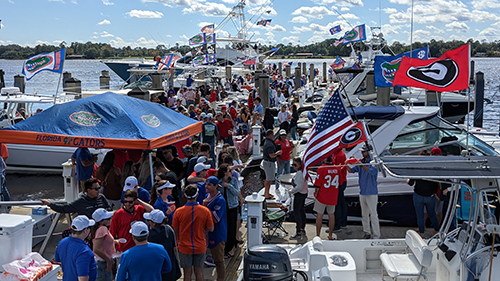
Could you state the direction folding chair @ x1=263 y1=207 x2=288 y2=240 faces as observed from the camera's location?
facing the viewer and to the left of the viewer

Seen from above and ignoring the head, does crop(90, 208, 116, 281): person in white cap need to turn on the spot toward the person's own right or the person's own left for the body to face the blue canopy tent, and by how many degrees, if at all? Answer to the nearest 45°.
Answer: approximately 90° to the person's own left

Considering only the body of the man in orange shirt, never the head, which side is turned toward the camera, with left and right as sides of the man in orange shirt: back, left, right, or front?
back

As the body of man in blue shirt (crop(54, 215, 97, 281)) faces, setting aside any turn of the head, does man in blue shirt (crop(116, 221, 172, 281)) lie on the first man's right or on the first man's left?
on the first man's right

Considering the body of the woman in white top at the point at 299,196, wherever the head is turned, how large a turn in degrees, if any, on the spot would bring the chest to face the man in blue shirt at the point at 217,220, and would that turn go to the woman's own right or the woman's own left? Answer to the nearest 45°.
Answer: approximately 45° to the woman's own left

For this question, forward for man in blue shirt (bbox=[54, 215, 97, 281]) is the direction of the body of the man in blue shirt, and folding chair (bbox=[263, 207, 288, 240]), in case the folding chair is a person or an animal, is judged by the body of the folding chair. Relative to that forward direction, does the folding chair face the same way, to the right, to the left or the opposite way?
the opposite way

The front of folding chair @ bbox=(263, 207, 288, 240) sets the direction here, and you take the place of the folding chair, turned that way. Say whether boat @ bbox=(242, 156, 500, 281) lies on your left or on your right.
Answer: on your left

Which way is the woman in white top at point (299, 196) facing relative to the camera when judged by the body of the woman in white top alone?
to the viewer's left

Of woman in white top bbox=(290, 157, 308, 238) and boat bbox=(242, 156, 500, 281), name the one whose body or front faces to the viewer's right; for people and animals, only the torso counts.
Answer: the boat

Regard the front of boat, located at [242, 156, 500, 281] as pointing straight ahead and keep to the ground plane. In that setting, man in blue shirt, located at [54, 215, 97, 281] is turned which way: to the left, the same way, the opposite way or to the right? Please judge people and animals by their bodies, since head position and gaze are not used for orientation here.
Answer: to the left

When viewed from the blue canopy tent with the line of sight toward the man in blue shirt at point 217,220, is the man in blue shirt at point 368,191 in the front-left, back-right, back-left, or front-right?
front-left

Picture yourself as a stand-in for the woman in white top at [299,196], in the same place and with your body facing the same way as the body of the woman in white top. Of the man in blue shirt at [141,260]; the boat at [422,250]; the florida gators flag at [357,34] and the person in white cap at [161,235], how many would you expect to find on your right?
1

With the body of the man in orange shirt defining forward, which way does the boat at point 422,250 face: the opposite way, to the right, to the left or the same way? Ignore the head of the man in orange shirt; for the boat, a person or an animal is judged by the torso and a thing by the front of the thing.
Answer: to the right

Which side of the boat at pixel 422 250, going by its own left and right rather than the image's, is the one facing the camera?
right
